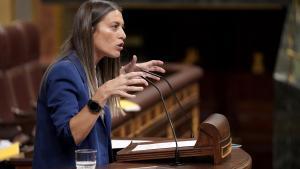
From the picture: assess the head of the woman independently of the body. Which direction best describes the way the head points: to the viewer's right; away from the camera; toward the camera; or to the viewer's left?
to the viewer's right

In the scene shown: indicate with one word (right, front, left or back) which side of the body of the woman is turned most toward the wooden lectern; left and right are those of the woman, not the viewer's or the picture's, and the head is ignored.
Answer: front

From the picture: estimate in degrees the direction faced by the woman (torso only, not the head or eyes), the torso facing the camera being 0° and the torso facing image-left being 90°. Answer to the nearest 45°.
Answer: approximately 270°
